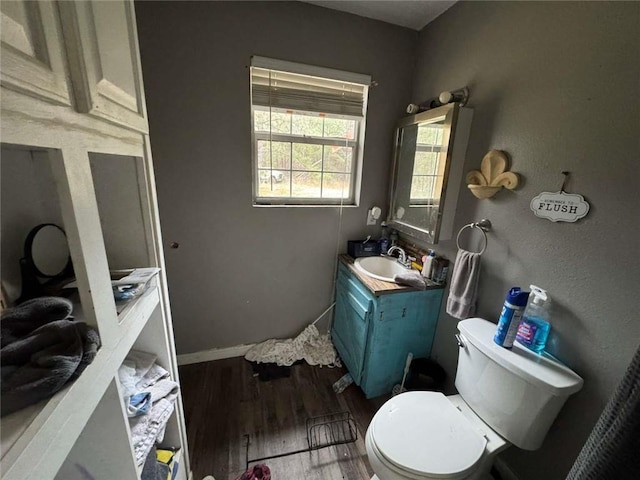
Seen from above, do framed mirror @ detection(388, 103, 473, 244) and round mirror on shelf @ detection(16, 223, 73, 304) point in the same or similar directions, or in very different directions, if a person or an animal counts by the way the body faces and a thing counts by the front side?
very different directions

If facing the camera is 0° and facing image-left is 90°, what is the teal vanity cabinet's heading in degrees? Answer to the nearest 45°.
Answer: approximately 45°

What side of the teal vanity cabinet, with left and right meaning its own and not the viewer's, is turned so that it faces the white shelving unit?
front

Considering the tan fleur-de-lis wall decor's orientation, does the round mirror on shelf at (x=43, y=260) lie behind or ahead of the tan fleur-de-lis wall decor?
ahead

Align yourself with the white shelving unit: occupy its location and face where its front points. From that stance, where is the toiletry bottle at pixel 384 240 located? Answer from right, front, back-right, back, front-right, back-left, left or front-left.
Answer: front-left

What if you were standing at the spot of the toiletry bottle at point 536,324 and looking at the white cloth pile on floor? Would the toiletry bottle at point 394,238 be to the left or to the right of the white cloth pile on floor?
right

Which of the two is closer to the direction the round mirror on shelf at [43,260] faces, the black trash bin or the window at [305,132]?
the black trash bin

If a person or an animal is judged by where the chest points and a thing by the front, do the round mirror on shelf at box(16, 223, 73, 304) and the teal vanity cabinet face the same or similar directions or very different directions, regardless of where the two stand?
very different directions

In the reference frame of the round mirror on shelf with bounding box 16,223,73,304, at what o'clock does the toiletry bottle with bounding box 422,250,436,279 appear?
The toiletry bottle is roughly at 11 o'clock from the round mirror on shelf.

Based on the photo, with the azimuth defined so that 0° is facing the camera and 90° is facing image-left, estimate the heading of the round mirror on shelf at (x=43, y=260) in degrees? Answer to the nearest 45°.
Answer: approximately 315°

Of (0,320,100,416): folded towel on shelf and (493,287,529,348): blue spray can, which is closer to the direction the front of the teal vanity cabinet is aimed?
the folded towel on shelf
